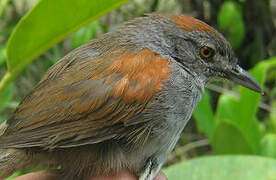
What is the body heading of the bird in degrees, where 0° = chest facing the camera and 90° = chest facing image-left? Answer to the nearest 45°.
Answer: approximately 270°

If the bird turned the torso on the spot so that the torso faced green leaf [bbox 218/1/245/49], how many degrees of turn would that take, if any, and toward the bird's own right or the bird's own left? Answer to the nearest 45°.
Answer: approximately 45° to the bird's own left

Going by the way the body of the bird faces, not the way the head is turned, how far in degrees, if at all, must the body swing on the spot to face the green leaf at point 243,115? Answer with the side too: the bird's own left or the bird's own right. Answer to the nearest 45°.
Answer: approximately 45° to the bird's own left

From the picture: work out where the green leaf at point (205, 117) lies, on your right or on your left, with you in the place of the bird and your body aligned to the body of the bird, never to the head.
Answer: on your left
